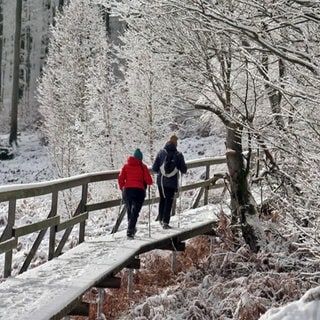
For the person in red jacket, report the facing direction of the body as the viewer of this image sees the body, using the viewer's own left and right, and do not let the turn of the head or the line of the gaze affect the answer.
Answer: facing away from the viewer and to the right of the viewer

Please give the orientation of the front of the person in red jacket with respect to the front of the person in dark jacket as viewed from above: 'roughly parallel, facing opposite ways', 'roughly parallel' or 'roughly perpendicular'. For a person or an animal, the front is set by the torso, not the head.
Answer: roughly parallel

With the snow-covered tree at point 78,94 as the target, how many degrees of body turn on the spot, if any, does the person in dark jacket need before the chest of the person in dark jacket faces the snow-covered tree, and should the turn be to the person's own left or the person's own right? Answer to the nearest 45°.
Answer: approximately 45° to the person's own left

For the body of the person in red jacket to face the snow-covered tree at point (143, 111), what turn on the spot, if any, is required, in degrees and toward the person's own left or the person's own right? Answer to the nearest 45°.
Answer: approximately 45° to the person's own left

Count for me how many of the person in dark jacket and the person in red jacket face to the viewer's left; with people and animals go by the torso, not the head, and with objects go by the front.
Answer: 0

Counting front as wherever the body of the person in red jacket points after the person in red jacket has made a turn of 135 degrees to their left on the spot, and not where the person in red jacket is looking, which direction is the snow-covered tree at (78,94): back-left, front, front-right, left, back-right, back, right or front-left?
right

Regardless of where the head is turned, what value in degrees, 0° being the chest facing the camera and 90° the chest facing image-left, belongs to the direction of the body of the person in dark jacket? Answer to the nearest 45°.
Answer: approximately 225°
